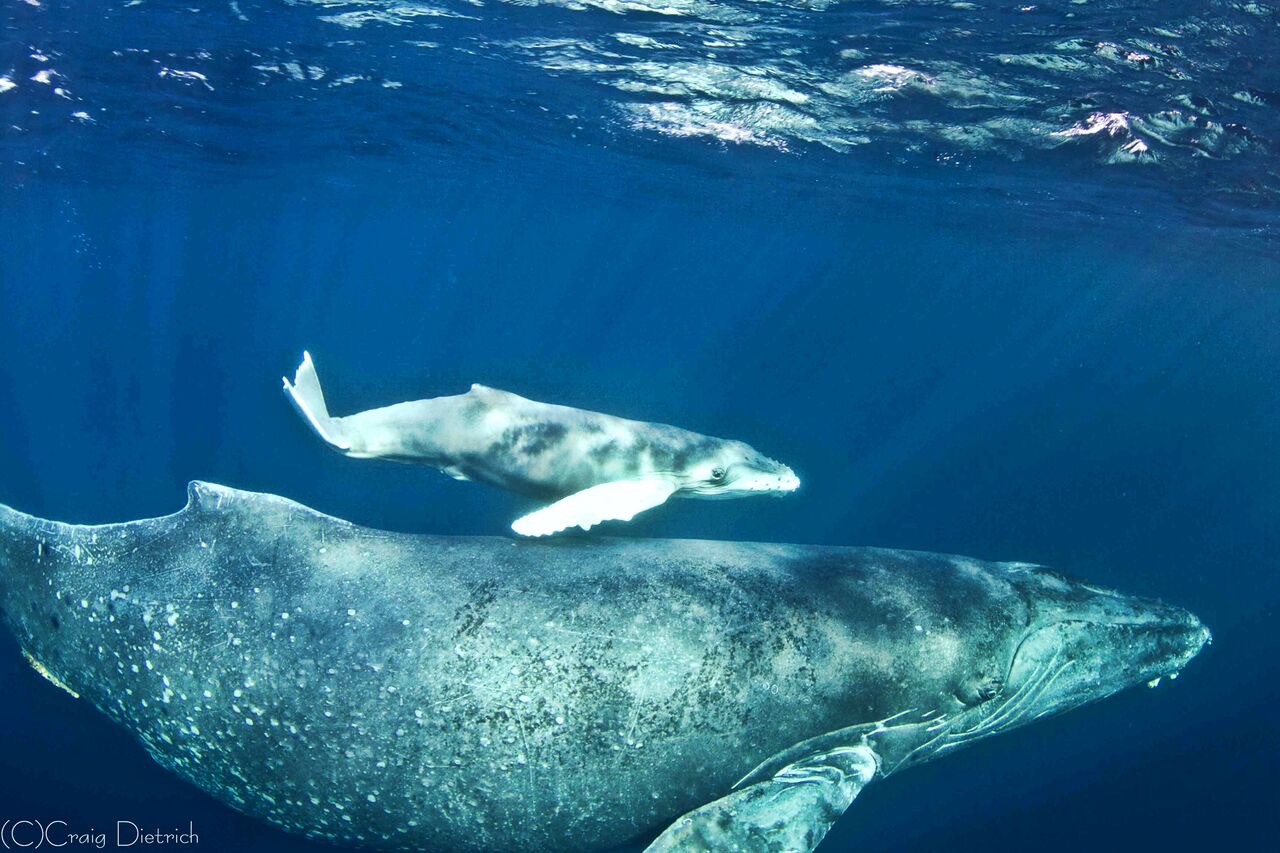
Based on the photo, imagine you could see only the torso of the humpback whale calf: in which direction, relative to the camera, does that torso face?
to the viewer's right

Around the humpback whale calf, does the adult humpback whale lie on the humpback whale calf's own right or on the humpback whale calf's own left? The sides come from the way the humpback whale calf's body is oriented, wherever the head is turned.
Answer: on the humpback whale calf's own right
